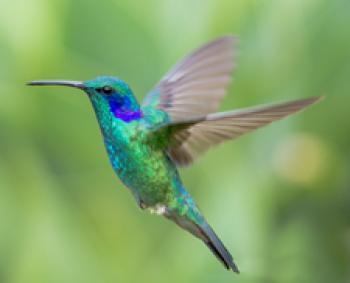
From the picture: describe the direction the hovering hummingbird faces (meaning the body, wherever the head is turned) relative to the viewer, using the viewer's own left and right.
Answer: facing to the left of the viewer
